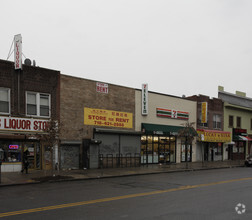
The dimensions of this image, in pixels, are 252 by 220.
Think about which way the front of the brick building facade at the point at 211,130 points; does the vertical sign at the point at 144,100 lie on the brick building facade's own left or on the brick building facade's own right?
on the brick building facade's own right

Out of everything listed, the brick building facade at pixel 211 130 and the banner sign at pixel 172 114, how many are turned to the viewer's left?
0

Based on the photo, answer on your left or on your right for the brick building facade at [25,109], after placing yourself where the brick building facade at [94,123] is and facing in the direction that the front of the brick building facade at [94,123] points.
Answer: on your right

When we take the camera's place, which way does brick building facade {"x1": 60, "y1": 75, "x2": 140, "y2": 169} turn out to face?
facing the viewer and to the right of the viewer

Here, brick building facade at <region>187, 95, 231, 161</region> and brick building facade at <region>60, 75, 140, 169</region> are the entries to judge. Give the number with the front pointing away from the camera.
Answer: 0

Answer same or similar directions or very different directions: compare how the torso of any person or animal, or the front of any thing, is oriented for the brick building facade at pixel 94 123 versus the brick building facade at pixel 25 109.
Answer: same or similar directions

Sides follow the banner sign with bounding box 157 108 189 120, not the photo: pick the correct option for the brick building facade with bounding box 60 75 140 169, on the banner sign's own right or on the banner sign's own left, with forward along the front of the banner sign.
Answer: on the banner sign's own right
